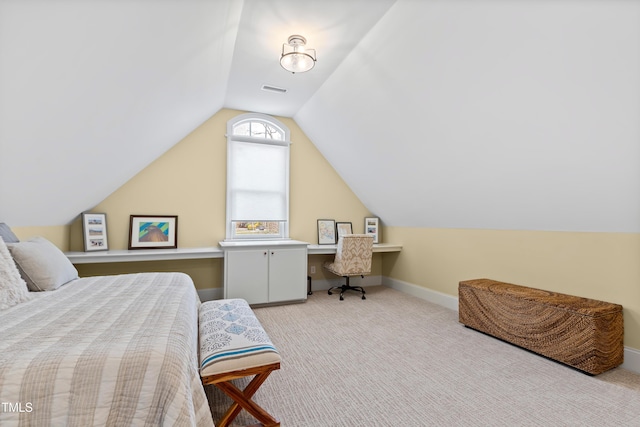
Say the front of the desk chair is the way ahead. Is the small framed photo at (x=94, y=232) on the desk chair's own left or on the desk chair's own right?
on the desk chair's own left

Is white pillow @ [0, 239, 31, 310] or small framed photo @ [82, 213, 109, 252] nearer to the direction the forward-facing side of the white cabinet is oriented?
the white pillow

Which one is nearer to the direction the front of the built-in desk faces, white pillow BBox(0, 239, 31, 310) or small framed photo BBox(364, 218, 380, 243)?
the white pillow

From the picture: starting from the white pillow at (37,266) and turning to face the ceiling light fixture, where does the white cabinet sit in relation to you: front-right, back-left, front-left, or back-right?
front-left

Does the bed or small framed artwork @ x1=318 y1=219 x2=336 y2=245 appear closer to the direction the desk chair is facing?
the small framed artwork

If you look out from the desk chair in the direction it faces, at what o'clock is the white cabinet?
The white cabinet is roughly at 10 o'clock from the desk chair.

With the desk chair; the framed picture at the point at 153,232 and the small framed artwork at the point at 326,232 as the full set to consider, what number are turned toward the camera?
2

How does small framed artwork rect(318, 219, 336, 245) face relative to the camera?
toward the camera

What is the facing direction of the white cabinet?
toward the camera

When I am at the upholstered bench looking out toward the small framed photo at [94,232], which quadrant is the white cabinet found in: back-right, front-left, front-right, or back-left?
front-right

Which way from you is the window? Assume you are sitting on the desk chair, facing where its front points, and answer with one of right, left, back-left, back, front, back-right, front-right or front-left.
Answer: front-left
